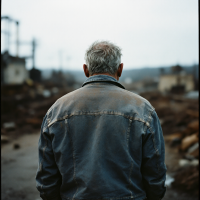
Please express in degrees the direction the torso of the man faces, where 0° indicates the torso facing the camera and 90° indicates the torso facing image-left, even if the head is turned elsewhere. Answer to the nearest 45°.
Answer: approximately 180°

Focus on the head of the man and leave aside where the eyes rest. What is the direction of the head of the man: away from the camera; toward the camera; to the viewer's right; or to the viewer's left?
away from the camera

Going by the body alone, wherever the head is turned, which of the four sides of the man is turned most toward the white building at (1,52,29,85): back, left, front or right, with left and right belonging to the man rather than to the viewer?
front
